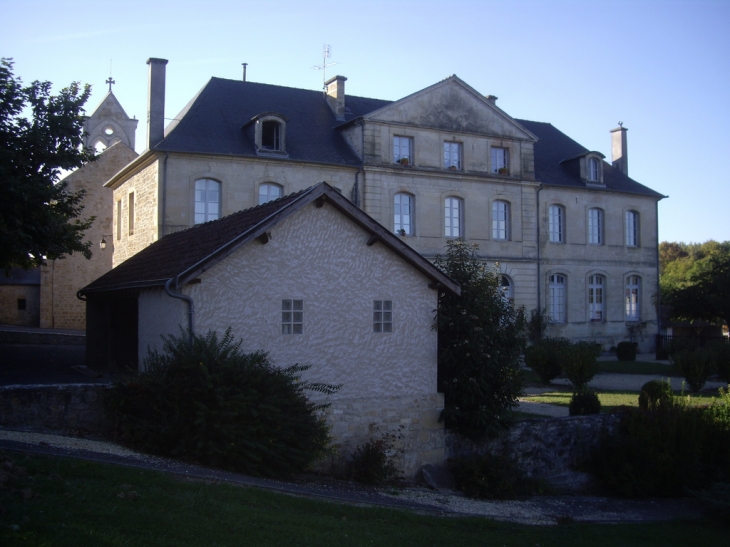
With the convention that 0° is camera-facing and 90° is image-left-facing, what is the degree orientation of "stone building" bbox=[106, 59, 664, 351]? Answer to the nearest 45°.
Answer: approximately 315°

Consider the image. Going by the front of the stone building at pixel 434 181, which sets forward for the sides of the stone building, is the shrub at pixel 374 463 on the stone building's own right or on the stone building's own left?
on the stone building's own right

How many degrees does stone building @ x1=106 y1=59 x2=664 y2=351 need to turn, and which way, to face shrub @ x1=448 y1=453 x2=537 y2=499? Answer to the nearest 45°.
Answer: approximately 45° to its right

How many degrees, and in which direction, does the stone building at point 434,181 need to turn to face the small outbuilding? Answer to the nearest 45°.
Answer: approximately 45° to its right

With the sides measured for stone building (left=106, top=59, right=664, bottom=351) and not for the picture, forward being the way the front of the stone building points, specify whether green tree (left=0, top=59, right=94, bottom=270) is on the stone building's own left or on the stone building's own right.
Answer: on the stone building's own right

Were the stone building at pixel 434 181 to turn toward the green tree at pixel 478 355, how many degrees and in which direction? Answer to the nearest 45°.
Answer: approximately 45° to its right
